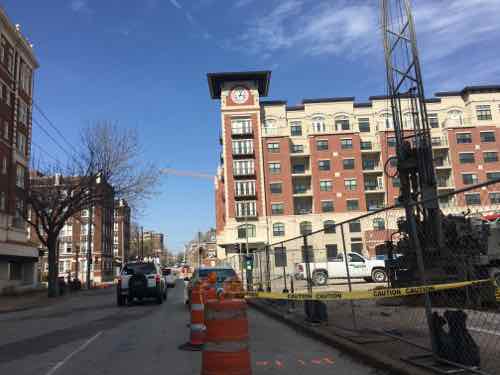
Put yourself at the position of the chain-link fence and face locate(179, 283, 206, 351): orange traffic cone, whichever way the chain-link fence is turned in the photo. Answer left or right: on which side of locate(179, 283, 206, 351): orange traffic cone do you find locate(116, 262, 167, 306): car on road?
right

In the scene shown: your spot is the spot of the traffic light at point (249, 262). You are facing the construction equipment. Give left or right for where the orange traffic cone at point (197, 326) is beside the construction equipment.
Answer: right

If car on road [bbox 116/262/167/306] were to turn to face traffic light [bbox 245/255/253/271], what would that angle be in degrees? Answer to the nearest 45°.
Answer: approximately 90° to its right

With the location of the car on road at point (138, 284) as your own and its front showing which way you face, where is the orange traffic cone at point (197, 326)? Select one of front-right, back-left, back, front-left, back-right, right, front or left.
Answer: back

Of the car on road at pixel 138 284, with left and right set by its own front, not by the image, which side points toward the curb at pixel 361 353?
back

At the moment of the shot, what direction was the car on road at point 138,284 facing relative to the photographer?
facing away from the viewer

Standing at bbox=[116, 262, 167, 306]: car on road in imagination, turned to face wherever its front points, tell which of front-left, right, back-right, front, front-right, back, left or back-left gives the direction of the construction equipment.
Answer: back-right

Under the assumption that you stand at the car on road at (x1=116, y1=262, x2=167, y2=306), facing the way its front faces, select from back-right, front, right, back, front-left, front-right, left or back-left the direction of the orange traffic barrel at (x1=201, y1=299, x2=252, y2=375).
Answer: back

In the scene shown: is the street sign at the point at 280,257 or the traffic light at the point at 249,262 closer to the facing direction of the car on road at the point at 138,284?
the traffic light

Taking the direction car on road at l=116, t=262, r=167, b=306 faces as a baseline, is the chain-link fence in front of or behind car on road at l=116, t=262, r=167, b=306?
behind

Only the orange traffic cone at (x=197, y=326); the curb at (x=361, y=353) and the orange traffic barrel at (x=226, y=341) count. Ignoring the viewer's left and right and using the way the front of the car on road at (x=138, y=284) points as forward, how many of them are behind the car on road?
3

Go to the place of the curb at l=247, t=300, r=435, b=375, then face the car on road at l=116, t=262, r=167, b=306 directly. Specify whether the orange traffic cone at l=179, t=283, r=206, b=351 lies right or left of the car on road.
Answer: left
